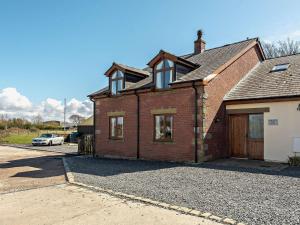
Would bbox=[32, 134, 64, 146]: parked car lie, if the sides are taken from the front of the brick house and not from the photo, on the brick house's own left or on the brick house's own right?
on the brick house's own right

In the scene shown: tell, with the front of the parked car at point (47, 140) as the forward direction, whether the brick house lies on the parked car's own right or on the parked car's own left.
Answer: on the parked car's own left

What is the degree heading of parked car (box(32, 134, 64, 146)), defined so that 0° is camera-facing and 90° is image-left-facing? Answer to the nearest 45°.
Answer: approximately 45°
